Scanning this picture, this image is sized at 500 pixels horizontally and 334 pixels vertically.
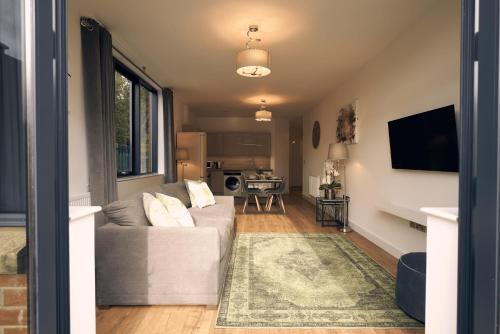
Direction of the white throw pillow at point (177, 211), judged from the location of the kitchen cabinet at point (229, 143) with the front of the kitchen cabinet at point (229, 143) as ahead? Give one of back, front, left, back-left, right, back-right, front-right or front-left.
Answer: front

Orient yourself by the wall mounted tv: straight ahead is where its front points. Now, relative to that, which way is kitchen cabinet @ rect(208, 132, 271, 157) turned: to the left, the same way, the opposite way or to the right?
to the left

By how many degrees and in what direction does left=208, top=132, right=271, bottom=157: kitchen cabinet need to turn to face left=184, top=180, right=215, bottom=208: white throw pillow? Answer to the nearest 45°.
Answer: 0° — it already faces it

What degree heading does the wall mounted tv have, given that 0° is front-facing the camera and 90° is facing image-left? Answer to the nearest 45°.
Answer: approximately 45°

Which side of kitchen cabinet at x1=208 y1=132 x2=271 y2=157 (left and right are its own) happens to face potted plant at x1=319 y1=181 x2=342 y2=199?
front

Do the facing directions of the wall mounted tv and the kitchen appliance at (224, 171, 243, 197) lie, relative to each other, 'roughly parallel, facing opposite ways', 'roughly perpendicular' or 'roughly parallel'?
roughly perpendicular

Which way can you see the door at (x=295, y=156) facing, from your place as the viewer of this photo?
facing the viewer

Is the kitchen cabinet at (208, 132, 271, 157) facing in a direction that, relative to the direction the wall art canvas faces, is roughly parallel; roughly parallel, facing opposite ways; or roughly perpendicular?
roughly perpendicular

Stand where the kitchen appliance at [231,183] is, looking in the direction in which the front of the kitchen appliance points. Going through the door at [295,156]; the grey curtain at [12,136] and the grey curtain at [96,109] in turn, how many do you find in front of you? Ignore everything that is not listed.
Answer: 2

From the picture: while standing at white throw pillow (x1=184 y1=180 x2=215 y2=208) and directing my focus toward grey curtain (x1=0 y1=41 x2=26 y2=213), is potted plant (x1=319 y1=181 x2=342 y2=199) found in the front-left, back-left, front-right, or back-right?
back-left

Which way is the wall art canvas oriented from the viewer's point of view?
to the viewer's left

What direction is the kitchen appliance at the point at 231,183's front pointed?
toward the camera
